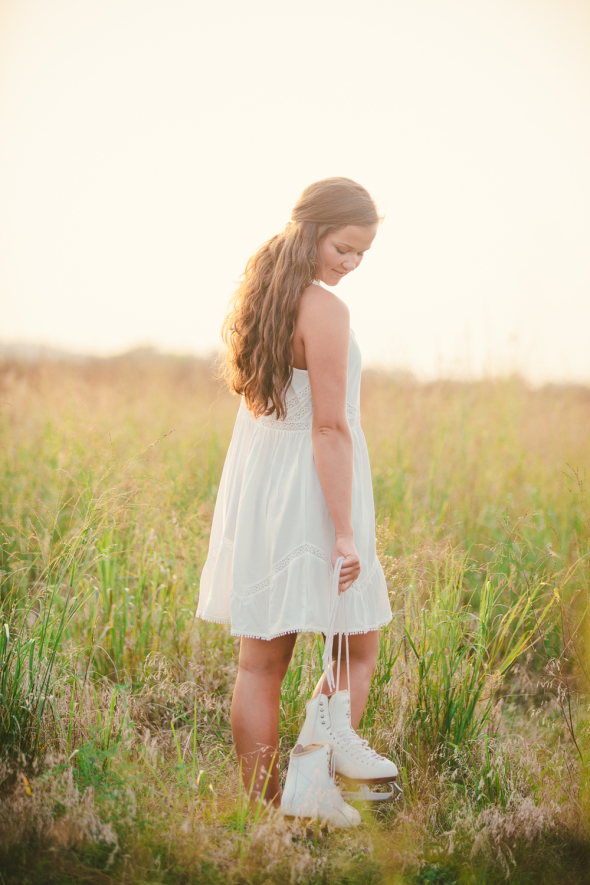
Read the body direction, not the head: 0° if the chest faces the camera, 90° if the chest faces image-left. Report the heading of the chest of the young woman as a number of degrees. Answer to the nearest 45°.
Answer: approximately 225°

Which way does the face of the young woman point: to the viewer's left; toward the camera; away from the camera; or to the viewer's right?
to the viewer's right
